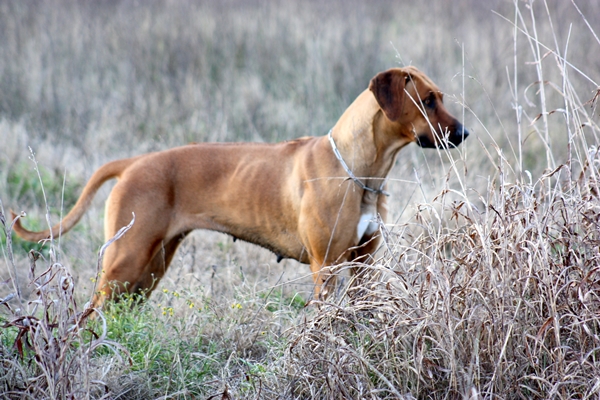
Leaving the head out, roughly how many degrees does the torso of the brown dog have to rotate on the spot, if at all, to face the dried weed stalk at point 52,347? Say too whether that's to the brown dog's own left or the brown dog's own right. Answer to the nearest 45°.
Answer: approximately 135° to the brown dog's own right

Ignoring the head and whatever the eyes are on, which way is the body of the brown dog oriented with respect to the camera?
to the viewer's right
